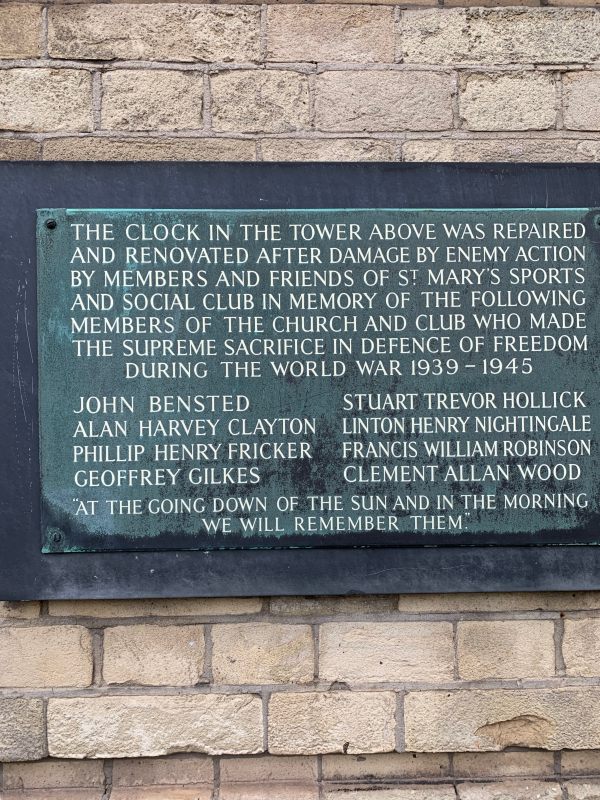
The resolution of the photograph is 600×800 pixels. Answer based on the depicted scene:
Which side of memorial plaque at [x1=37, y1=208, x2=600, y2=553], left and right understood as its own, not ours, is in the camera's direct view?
front
